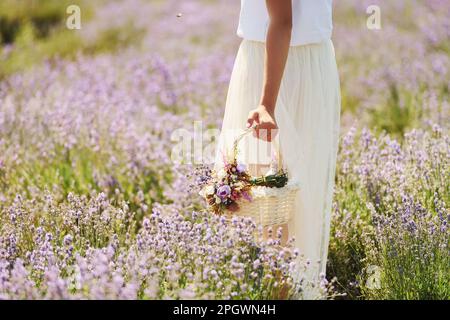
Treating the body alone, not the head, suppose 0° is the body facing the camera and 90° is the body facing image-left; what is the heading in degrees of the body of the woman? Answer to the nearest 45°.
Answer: approximately 90°
